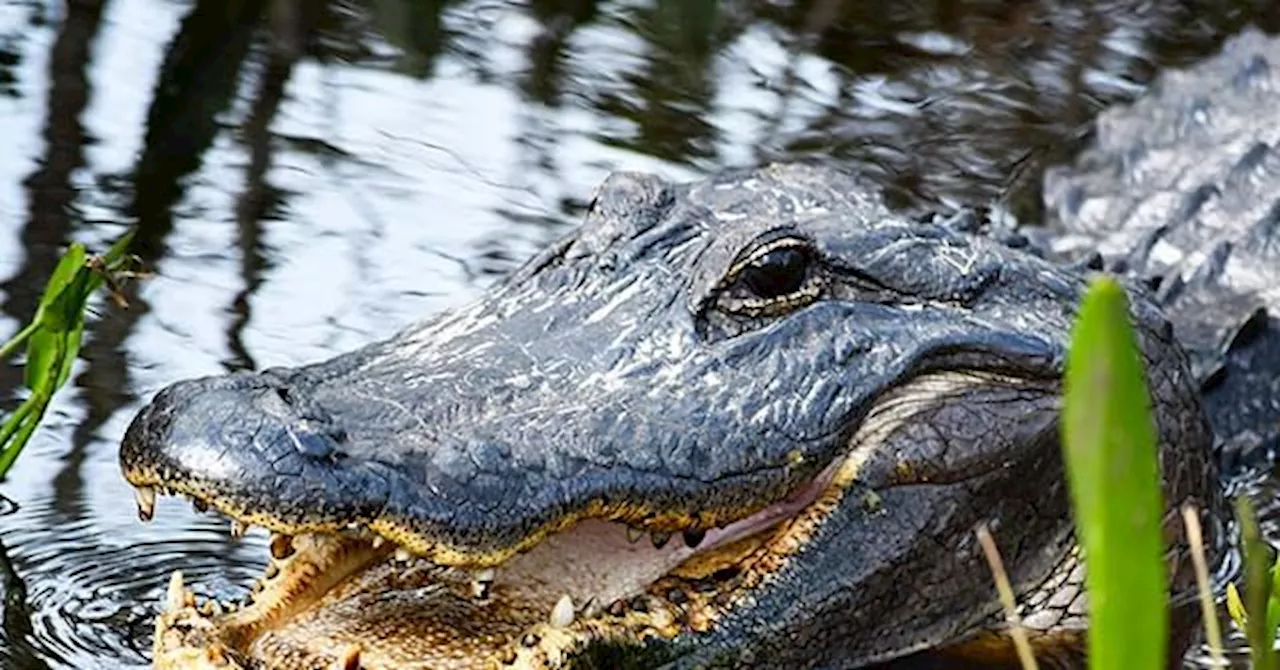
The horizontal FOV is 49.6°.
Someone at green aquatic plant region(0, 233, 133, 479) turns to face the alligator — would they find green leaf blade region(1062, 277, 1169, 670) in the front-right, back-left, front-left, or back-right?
front-right

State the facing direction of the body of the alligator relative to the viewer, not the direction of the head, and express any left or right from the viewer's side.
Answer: facing the viewer and to the left of the viewer
